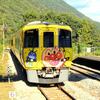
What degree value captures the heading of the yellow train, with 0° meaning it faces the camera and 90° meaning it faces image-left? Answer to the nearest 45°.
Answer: approximately 0°
